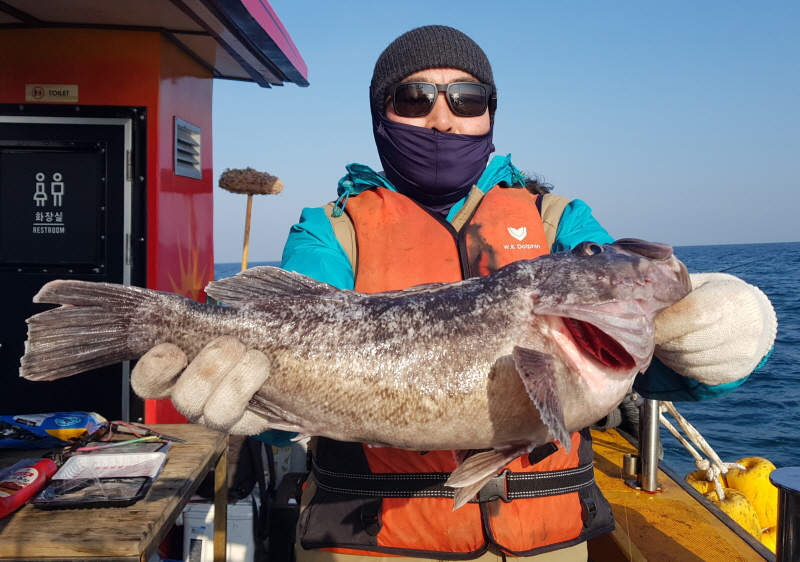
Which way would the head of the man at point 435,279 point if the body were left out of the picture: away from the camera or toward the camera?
toward the camera

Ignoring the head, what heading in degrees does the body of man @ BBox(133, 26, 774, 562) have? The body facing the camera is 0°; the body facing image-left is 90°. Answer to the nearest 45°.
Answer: approximately 0°

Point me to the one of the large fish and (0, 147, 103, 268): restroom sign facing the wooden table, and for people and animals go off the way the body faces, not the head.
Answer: the restroom sign

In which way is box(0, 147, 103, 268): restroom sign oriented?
toward the camera

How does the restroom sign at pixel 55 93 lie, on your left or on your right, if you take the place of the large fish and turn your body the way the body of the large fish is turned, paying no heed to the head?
on your left

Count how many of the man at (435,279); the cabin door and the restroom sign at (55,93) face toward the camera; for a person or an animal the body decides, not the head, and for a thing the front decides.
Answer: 3

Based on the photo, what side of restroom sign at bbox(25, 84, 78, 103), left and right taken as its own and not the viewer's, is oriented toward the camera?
front

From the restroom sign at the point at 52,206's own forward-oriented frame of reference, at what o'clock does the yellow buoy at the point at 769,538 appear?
The yellow buoy is roughly at 10 o'clock from the restroom sign.

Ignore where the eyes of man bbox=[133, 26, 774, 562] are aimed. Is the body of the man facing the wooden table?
no

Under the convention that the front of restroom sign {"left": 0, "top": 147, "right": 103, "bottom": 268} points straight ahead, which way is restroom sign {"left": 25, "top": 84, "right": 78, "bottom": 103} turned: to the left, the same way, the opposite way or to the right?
the same way

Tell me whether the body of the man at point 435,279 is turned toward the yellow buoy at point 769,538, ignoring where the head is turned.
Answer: no

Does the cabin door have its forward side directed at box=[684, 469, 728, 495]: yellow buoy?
no

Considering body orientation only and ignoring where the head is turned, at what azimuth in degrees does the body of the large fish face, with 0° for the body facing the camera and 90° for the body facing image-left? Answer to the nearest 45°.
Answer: approximately 270°

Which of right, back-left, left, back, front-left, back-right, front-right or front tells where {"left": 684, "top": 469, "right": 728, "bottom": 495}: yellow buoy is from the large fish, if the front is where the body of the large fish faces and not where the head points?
front-left

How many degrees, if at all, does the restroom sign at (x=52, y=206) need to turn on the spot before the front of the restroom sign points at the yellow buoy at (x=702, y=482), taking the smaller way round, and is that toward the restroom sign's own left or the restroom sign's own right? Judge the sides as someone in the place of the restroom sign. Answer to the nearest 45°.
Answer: approximately 45° to the restroom sign's own left

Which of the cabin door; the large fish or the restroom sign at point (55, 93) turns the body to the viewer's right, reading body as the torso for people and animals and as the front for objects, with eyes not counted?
the large fish
